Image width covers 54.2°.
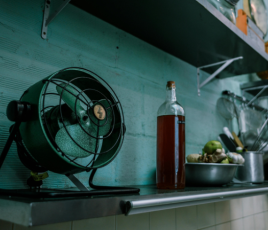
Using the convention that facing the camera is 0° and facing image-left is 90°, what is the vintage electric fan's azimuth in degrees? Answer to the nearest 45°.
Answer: approximately 315°

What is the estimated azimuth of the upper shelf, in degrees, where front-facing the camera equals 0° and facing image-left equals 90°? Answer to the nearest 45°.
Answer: approximately 315°

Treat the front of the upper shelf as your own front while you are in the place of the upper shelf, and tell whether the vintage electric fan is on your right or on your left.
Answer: on your right
